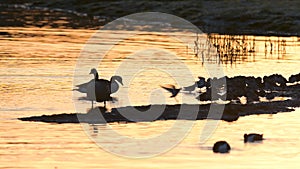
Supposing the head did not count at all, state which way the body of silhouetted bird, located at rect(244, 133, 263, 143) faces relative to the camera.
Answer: to the viewer's left

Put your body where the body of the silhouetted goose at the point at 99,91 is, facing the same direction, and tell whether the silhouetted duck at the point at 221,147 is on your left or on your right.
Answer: on your left

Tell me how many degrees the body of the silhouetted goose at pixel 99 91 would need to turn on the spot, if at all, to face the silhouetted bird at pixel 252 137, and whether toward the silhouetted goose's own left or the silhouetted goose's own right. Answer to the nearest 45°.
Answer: approximately 135° to the silhouetted goose's own left

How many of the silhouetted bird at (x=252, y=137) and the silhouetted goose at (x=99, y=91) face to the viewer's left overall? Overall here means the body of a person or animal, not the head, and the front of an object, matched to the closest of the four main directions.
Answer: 2

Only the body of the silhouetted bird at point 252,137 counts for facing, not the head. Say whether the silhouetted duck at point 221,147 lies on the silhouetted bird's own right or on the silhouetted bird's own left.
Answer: on the silhouetted bird's own left
